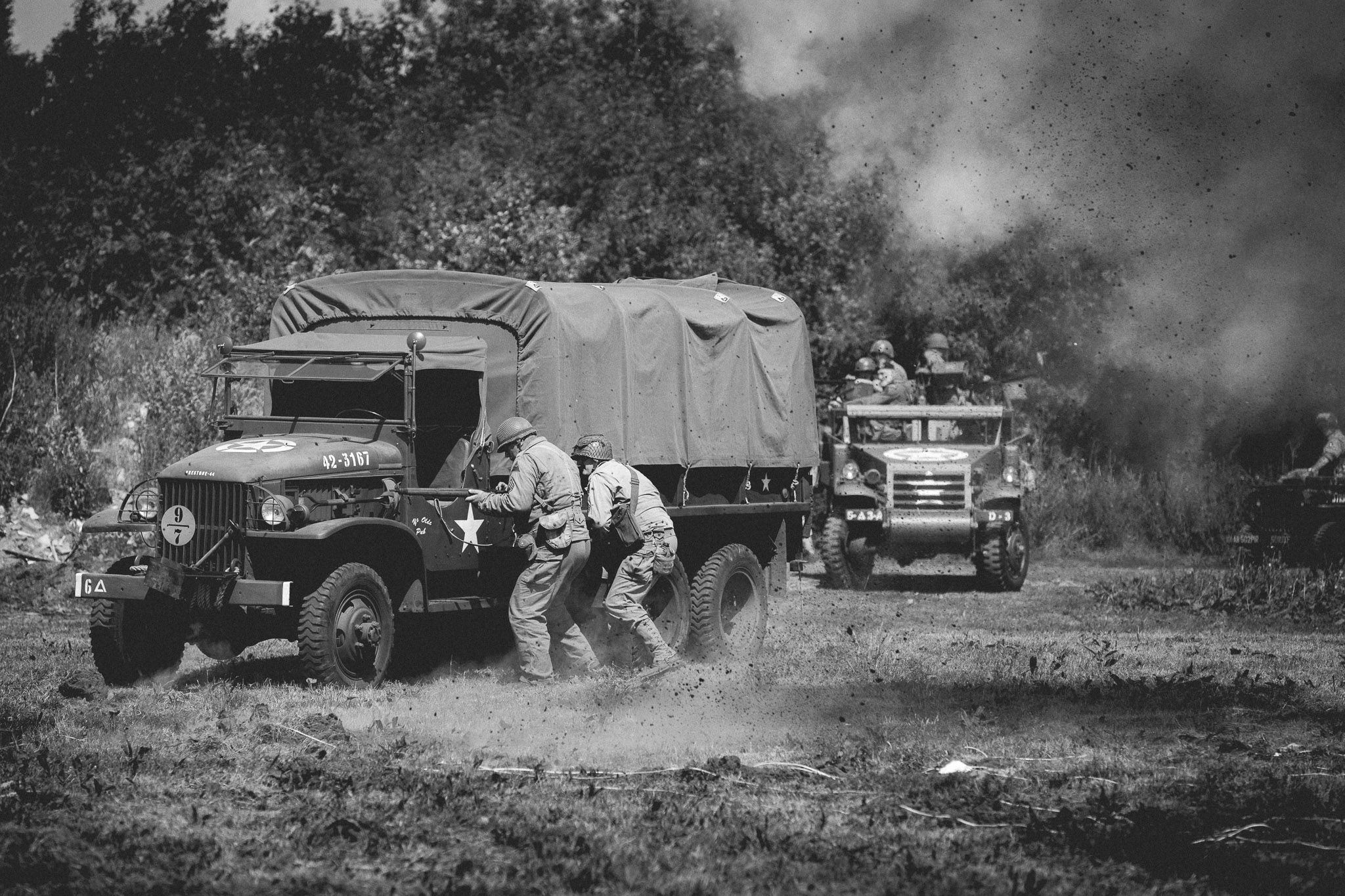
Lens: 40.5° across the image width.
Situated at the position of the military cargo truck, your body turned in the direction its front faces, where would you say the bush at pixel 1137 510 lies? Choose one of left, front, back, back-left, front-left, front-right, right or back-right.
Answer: back

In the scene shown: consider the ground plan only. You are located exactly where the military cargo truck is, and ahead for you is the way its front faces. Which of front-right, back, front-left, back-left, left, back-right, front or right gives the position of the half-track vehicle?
back

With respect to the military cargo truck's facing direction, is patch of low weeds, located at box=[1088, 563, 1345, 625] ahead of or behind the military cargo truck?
behind

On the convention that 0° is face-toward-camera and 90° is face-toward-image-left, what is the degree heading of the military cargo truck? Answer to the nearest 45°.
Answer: approximately 45°

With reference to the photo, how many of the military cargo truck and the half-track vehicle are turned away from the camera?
0

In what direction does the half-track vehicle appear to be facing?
toward the camera

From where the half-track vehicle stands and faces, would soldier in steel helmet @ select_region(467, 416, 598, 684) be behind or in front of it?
in front

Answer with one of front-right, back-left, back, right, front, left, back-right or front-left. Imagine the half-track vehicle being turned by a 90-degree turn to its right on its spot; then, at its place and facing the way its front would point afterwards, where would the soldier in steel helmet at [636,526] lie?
left

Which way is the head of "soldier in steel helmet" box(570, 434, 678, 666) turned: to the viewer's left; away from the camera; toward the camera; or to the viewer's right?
to the viewer's left

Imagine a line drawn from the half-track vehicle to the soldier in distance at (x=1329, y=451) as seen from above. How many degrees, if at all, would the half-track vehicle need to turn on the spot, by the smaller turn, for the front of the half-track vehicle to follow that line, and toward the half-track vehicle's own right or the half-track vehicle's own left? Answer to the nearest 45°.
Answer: approximately 135° to the half-track vehicle's own left

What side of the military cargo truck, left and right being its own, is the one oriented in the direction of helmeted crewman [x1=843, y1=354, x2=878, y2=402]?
back

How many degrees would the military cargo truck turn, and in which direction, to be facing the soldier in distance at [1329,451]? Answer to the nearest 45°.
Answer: approximately 180°
